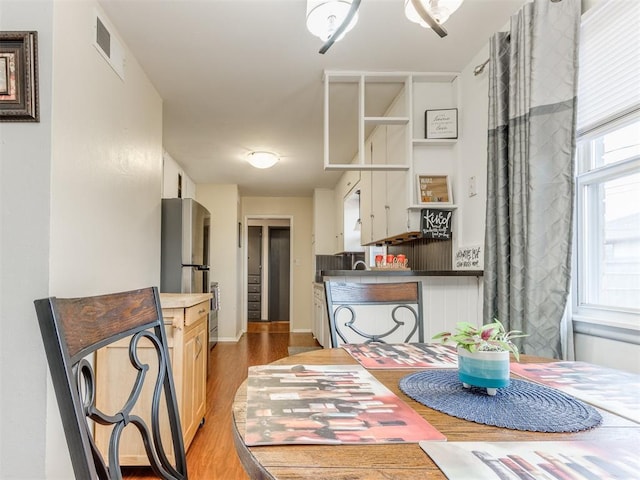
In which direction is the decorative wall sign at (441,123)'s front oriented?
toward the camera

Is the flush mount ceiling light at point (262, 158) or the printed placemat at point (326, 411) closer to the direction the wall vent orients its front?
the printed placemat

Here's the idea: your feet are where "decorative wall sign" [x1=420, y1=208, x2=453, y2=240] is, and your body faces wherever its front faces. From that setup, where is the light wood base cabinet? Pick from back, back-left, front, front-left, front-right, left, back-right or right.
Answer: front-right

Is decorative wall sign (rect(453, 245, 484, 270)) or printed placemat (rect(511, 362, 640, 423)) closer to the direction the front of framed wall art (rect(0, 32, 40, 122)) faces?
the printed placemat

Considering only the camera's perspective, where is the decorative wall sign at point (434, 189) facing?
facing the viewer

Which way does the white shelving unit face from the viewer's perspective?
toward the camera

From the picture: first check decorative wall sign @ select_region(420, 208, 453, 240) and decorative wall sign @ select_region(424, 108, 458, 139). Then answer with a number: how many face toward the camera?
2

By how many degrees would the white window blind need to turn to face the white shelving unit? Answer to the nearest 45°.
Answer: approximately 90° to its right
